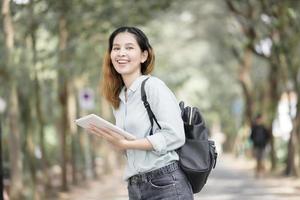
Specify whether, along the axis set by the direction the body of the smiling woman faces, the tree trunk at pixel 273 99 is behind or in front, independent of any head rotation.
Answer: behind

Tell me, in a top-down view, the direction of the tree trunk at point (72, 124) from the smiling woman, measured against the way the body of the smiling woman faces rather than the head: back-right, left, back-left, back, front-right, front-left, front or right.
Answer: back-right

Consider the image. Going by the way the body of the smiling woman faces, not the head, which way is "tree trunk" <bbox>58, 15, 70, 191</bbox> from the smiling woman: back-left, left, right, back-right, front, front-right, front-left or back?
back-right

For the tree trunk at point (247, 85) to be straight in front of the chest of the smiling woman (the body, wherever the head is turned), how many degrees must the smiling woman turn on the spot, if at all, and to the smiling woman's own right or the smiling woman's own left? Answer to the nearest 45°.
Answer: approximately 135° to the smiling woman's own right

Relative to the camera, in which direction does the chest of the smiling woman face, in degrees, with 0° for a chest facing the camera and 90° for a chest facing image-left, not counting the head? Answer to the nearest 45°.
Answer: approximately 45°
